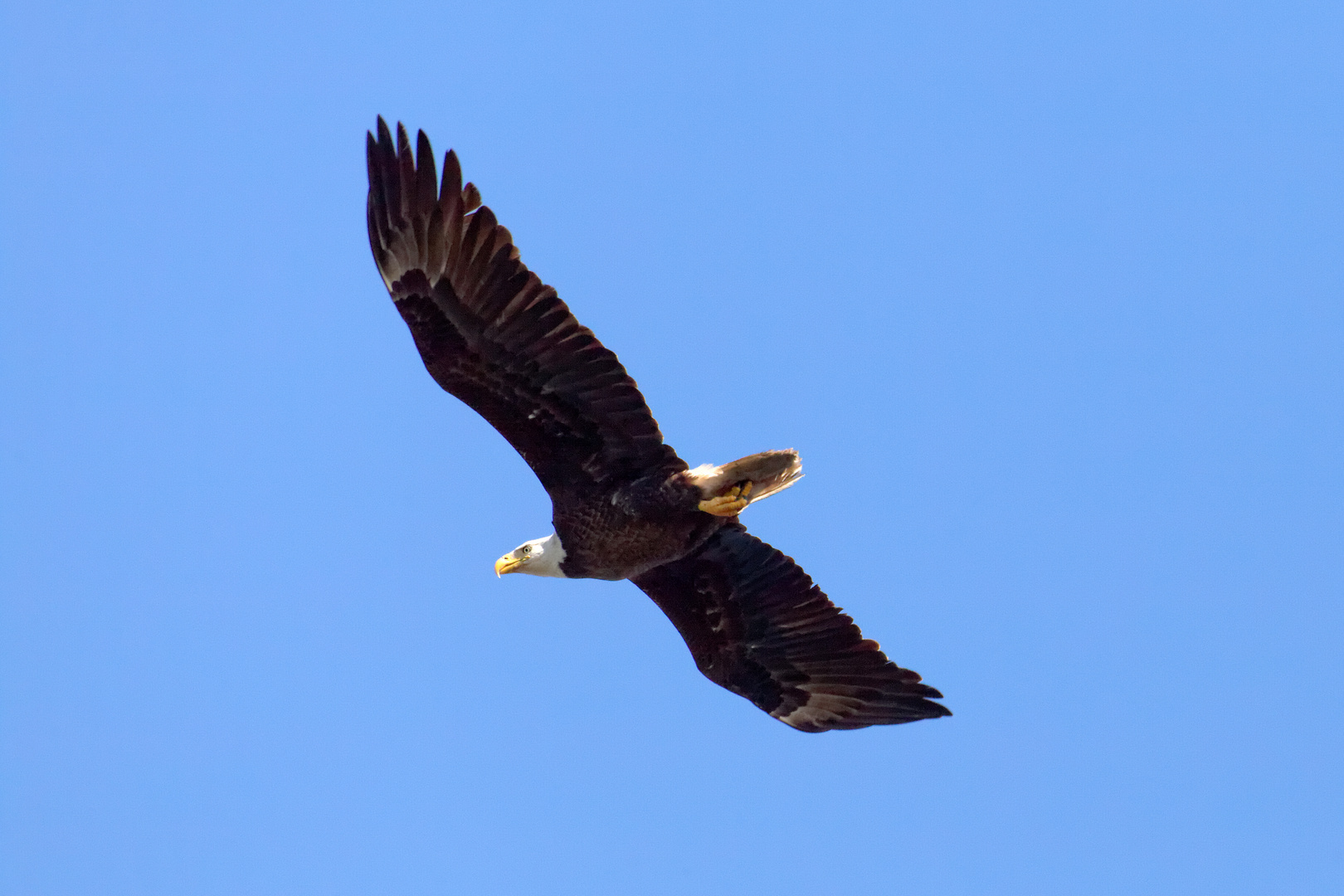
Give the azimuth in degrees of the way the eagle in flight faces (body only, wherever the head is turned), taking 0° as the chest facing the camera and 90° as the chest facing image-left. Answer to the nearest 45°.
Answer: approximately 90°
